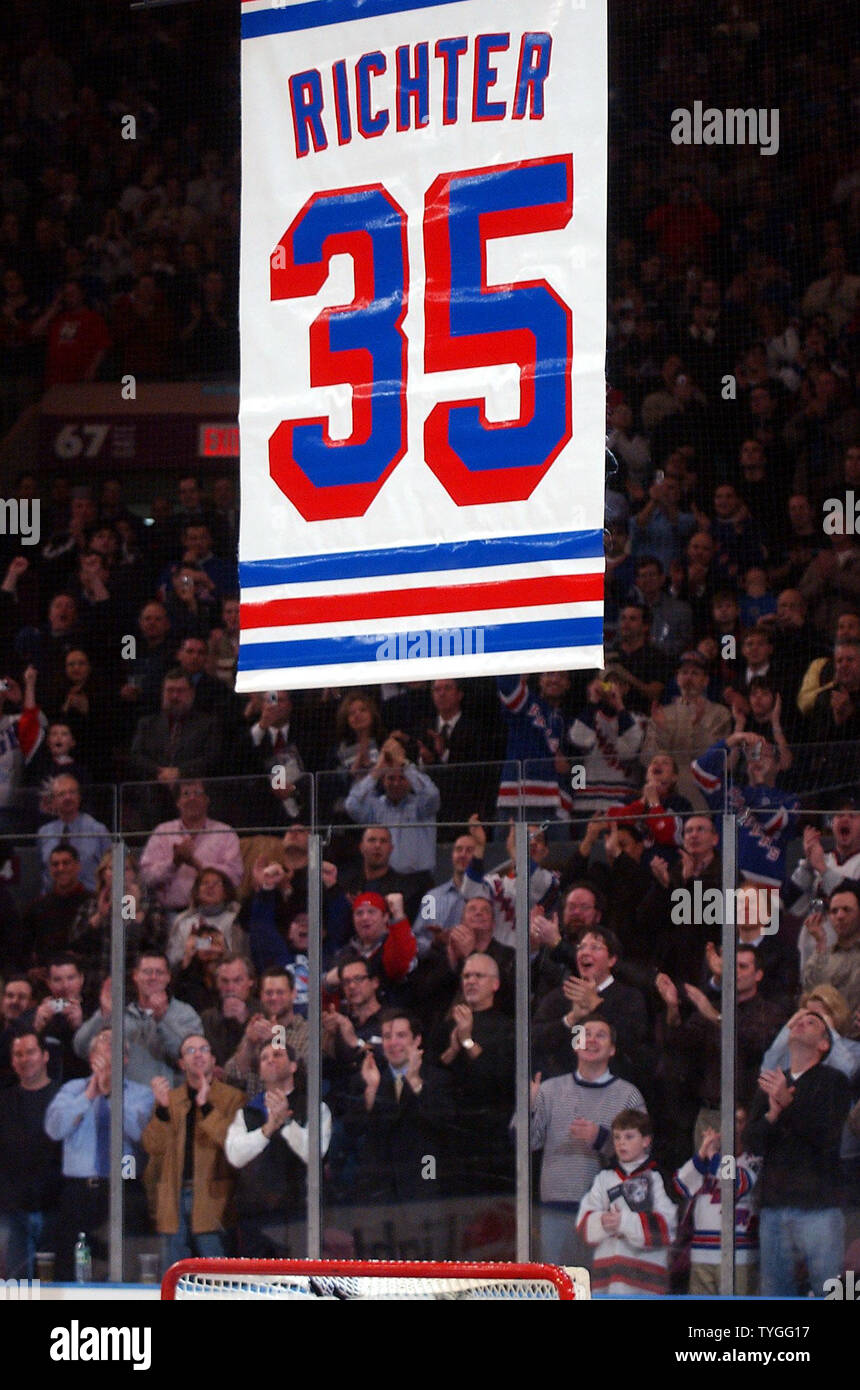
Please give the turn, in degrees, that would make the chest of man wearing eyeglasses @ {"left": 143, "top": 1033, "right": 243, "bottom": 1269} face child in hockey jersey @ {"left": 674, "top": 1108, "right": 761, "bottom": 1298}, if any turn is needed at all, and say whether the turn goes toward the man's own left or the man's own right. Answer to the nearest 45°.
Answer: approximately 45° to the man's own left

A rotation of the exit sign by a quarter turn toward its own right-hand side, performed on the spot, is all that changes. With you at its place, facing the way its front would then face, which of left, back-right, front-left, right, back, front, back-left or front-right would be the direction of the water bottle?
left

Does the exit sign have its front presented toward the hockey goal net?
yes

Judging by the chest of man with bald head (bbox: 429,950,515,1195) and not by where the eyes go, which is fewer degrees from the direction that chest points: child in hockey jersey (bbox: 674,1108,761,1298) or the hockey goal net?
the hockey goal net

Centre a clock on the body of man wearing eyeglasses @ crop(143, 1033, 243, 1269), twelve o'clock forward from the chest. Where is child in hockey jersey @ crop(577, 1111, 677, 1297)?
The child in hockey jersey is roughly at 10 o'clock from the man wearing eyeglasses.

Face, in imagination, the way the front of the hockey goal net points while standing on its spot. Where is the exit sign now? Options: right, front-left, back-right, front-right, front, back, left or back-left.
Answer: back

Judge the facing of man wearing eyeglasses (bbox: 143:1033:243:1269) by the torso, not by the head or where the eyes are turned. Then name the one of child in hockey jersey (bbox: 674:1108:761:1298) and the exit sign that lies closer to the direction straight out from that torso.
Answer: the child in hockey jersey

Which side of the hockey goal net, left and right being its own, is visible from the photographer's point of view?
front

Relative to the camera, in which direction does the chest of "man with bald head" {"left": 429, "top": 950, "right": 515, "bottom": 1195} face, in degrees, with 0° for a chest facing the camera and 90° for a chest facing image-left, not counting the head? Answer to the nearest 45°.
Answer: approximately 45°

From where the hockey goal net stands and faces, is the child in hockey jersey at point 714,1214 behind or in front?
behind
